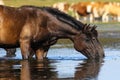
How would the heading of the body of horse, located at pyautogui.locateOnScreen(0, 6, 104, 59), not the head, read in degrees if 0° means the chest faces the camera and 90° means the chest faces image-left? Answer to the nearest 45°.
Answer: approximately 270°
